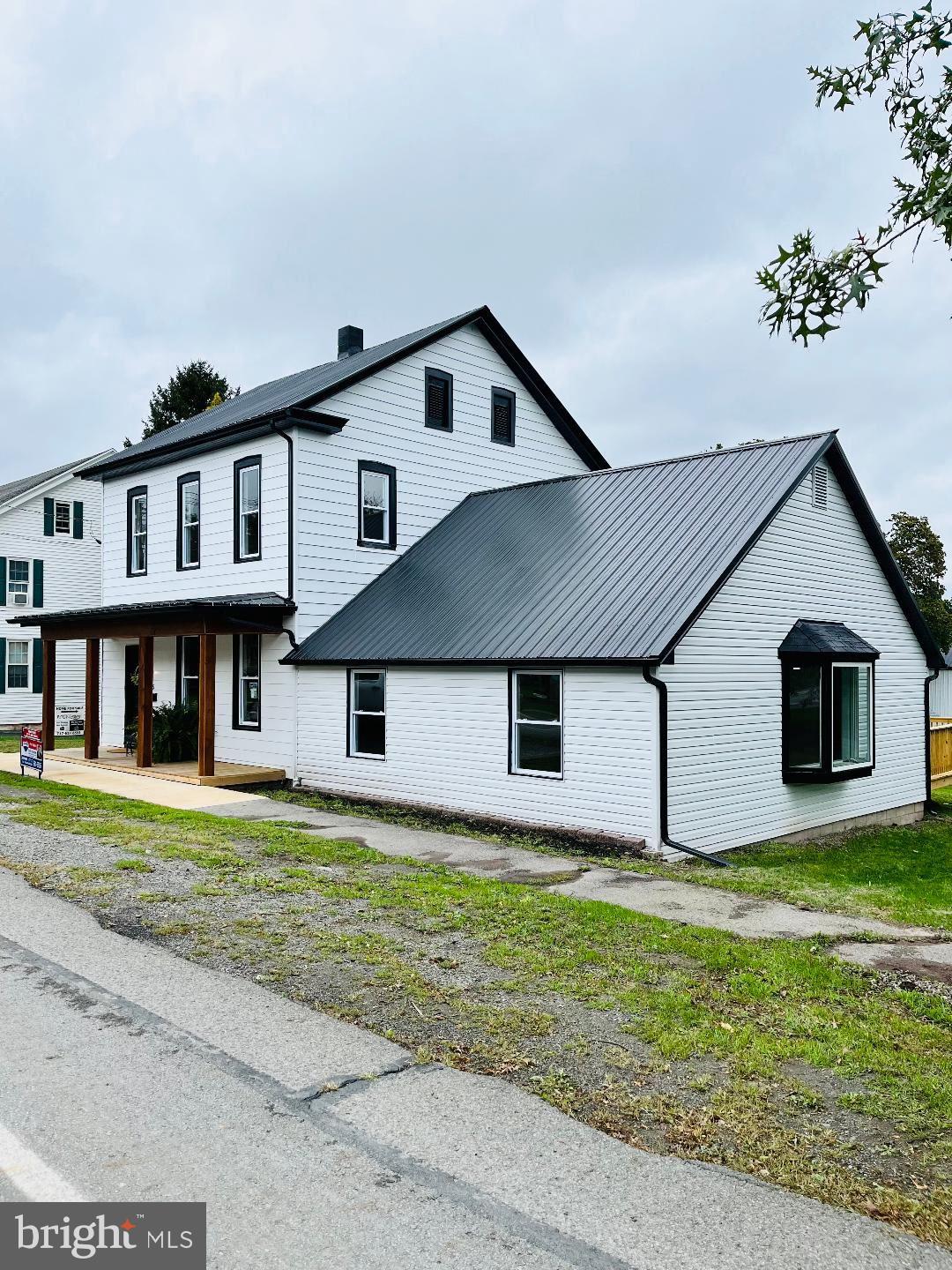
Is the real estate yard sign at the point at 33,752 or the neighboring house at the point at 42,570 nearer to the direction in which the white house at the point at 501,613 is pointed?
the real estate yard sign

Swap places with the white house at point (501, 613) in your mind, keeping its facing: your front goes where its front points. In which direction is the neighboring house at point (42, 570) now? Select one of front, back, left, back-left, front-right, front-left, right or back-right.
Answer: right

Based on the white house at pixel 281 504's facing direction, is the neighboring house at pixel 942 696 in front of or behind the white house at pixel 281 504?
behind

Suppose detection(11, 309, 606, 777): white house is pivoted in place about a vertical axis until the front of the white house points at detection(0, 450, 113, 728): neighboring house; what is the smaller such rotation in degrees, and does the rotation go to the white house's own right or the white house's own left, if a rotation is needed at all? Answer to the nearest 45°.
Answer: approximately 90° to the white house's own right

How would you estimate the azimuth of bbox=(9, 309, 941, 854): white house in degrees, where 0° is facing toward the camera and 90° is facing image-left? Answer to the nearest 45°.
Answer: approximately 45°
